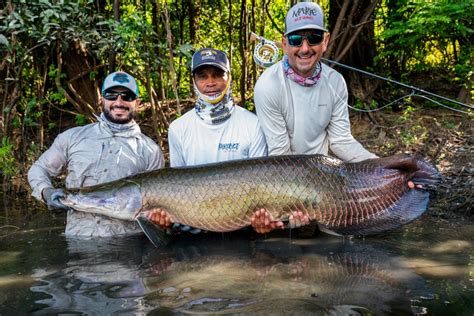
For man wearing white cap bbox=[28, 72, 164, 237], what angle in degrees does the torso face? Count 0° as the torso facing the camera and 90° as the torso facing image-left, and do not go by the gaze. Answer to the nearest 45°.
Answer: approximately 0°

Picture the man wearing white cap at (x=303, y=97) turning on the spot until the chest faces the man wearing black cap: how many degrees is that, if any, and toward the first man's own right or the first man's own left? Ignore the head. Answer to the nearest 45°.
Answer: approximately 90° to the first man's own right

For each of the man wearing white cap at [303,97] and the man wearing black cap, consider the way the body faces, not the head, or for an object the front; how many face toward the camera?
2

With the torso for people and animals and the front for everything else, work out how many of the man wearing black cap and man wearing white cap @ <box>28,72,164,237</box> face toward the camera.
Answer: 2

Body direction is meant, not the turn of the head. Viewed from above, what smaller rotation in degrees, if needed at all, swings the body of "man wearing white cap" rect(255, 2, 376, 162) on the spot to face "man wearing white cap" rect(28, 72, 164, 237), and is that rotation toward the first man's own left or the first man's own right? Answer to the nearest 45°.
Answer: approximately 90° to the first man's own right

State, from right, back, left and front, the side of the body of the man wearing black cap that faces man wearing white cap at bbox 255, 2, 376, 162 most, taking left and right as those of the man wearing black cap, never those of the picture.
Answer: left

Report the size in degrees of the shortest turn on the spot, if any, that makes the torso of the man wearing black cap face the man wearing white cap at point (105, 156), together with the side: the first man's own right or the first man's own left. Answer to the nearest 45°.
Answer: approximately 90° to the first man's own right
